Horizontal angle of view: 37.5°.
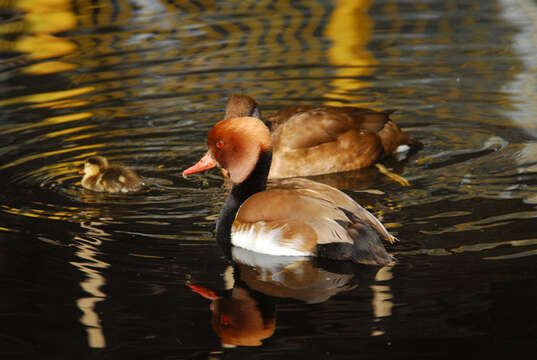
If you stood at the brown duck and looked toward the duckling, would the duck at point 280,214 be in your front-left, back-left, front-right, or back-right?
front-left

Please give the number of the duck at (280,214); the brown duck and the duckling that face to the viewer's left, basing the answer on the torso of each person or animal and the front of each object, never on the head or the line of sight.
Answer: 3

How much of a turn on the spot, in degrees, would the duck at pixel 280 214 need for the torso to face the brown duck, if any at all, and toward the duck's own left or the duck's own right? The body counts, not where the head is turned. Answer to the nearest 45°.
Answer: approximately 90° to the duck's own right

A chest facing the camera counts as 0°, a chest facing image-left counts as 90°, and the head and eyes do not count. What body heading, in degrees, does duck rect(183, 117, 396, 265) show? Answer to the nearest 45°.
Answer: approximately 90°

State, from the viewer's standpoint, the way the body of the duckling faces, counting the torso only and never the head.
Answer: to the viewer's left

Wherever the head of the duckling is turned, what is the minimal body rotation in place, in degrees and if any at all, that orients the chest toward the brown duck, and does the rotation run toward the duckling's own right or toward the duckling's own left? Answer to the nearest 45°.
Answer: approximately 180°

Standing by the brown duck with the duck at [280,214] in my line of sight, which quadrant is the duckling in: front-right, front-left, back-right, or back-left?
front-right

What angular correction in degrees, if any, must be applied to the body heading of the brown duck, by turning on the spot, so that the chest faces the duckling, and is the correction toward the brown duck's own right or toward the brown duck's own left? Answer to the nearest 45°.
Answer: approximately 45° to the brown duck's own left

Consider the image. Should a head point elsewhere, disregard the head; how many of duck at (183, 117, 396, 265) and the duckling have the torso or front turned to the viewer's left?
2

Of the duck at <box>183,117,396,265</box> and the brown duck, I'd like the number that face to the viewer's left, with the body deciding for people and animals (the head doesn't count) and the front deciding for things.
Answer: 2

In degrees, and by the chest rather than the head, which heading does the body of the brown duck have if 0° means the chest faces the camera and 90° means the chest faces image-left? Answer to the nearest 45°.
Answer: approximately 90°

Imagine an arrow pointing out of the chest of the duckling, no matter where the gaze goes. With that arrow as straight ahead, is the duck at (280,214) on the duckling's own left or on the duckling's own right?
on the duckling's own left

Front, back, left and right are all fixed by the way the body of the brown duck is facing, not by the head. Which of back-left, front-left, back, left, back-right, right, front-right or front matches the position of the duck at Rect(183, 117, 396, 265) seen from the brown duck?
left

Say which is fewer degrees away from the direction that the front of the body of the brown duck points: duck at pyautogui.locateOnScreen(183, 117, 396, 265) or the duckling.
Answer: the duckling
